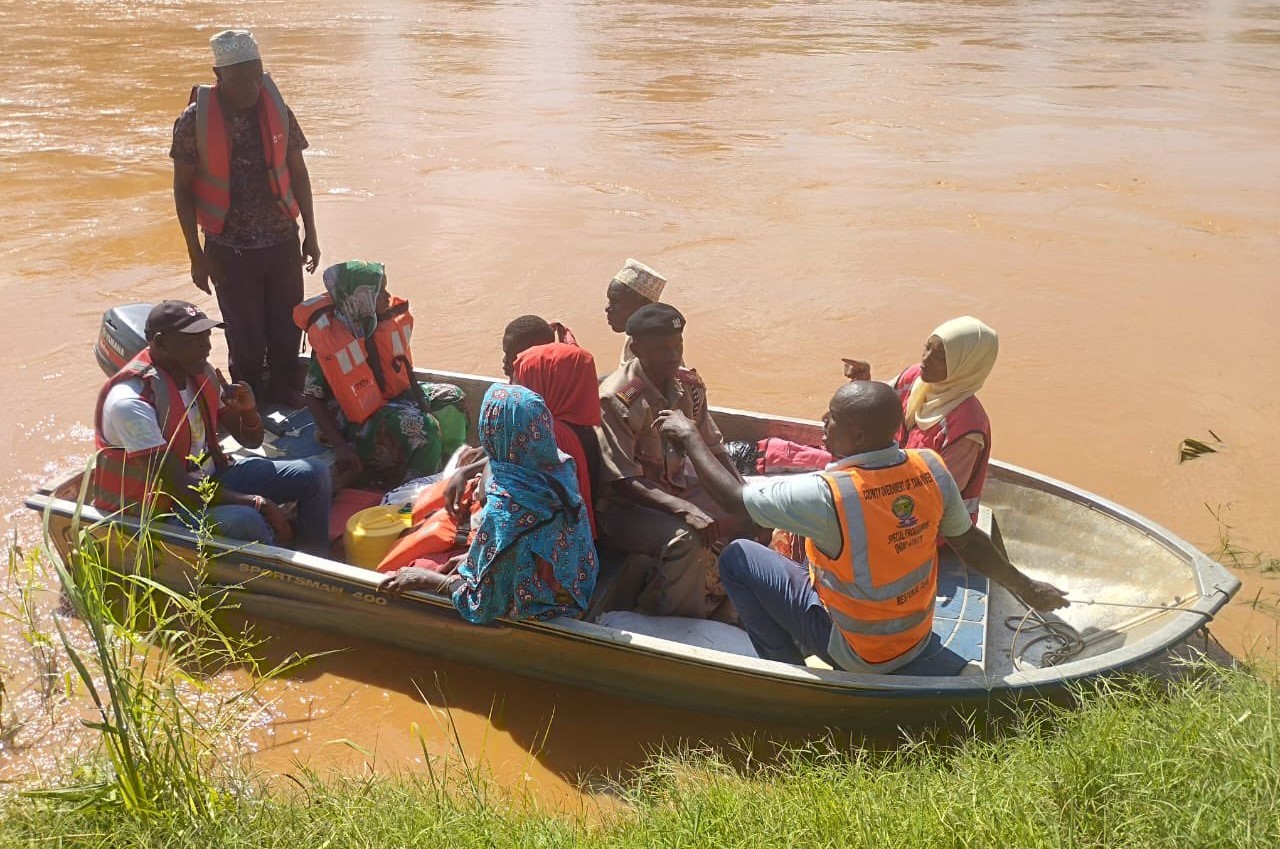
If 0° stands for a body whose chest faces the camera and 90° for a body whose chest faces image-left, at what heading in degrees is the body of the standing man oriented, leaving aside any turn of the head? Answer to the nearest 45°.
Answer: approximately 0°

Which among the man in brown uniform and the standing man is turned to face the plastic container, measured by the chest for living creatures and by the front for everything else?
the standing man

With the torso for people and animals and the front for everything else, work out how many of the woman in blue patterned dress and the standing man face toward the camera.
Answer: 1

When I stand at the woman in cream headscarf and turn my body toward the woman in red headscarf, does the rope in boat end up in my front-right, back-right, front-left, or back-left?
back-left

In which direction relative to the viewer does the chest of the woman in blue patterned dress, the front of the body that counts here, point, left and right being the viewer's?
facing away from the viewer and to the left of the viewer

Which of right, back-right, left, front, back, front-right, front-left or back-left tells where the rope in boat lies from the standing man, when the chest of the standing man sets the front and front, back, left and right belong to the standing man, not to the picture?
front-left

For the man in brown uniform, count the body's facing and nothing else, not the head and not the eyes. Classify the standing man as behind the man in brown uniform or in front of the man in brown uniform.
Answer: behind

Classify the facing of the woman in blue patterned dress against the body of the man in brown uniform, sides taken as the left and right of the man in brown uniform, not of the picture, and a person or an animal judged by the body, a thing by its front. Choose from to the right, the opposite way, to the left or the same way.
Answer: the opposite way

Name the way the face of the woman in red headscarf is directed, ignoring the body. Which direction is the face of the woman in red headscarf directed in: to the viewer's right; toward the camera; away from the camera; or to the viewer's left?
away from the camera
